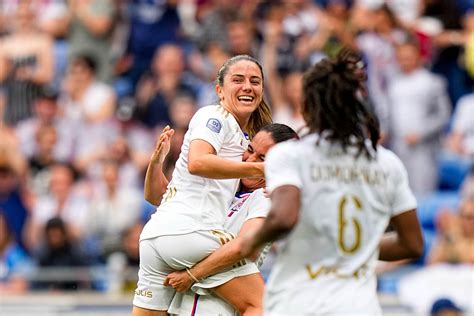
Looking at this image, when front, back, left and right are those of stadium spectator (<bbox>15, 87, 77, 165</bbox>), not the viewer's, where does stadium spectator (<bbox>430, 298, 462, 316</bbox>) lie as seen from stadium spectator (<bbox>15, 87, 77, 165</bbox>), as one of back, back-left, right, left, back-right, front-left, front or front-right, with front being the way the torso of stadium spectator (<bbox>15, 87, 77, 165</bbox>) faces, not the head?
front-left

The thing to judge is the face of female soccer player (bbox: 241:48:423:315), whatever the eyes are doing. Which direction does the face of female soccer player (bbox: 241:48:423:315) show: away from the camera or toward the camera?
away from the camera

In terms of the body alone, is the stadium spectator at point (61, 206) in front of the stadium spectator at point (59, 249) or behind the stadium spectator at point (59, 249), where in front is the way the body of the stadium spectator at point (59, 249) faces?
behind

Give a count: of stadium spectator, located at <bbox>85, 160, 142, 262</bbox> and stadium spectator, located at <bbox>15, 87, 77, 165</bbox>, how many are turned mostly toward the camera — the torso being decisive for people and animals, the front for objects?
2

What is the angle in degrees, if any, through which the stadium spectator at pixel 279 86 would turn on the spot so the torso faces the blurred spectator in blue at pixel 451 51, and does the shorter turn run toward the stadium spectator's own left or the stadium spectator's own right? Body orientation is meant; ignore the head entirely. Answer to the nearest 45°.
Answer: approximately 90° to the stadium spectator's own left

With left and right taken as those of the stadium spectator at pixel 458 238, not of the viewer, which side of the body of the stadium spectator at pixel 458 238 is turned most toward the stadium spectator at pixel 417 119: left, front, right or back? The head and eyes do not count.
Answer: back
